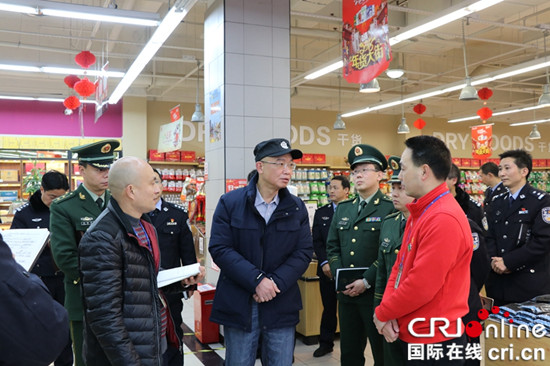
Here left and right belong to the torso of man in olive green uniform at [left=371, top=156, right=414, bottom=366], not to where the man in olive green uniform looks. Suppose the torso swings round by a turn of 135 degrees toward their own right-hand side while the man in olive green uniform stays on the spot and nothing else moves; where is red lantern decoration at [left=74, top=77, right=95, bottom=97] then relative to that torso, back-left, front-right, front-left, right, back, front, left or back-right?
front-left

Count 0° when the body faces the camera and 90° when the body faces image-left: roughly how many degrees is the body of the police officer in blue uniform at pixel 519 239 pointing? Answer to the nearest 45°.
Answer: approximately 45°

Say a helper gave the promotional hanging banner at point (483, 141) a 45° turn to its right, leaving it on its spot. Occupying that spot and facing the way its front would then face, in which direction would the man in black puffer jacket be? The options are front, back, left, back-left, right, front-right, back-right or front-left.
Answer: front-left

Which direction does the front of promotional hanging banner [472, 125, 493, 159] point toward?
toward the camera

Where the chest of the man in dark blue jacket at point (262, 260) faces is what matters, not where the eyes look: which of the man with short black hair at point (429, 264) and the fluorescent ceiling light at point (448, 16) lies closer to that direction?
the man with short black hair

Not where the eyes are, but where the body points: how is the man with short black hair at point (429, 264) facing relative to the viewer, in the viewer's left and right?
facing to the left of the viewer

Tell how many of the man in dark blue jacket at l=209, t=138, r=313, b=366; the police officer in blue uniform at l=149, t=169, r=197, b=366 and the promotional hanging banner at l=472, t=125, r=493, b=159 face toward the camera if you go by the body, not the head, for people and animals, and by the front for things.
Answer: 3

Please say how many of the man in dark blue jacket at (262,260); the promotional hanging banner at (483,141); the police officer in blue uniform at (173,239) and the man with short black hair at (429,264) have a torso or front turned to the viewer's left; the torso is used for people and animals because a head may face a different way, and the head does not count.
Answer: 1

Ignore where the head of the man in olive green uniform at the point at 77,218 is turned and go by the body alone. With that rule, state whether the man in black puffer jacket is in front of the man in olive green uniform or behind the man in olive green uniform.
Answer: in front

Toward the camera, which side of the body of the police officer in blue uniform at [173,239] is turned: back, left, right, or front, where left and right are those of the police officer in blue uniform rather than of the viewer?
front

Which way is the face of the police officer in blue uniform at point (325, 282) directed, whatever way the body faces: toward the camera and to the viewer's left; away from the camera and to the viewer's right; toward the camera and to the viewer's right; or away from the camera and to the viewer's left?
toward the camera and to the viewer's left
